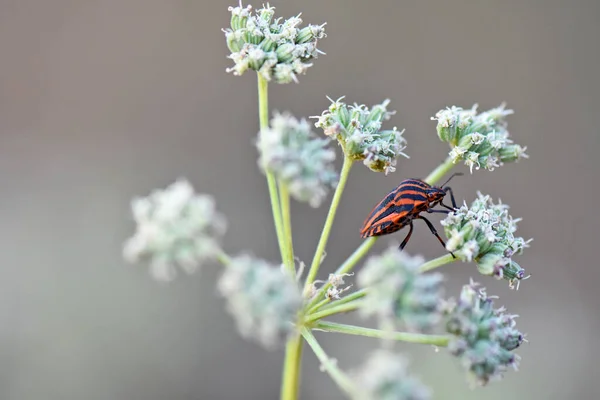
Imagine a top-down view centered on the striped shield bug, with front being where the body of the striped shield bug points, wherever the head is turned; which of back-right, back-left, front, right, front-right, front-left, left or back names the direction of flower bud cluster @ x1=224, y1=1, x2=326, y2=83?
back-right

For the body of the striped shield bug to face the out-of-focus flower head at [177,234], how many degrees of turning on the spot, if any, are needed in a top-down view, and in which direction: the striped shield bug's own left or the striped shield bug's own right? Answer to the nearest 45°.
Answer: approximately 135° to the striped shield bug's own right

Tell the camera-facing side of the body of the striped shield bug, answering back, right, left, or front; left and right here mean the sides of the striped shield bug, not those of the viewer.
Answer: right
